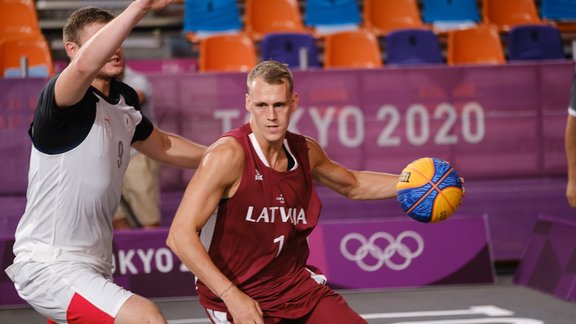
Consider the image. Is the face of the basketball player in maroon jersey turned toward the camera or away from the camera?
toward the camera

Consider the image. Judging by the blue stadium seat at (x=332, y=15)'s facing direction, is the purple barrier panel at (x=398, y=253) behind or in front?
in front

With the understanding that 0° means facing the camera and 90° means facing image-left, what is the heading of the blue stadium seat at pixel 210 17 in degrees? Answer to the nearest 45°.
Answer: approximately 0°

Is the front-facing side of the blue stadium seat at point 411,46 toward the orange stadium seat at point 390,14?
no

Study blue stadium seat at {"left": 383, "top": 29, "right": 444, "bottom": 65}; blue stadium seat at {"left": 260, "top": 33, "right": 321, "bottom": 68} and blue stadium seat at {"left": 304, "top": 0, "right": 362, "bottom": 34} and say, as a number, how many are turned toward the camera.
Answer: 3

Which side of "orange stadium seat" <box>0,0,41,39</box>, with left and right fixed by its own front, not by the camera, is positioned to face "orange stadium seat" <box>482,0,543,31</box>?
left

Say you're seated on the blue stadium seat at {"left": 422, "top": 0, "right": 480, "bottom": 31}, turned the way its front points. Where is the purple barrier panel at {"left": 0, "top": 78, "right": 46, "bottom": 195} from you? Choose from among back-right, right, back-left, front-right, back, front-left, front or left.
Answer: front-right

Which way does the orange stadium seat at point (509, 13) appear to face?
toward the camera

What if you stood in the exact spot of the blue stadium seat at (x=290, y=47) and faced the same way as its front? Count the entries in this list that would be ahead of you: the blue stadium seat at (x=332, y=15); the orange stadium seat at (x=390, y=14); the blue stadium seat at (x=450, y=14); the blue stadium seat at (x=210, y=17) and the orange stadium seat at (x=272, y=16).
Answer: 0

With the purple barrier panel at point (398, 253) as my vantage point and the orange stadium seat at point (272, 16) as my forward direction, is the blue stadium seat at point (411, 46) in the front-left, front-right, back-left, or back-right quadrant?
front-right

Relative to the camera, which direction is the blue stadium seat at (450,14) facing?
toward the camera

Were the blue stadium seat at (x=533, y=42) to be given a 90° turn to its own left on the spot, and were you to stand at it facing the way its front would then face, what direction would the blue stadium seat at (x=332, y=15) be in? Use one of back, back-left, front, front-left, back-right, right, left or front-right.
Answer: back

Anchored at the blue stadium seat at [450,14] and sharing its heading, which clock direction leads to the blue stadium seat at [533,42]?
the blue stadium seat at [533,42] is roughly at 10 o'clock from the blue stadium seat at [450,14].

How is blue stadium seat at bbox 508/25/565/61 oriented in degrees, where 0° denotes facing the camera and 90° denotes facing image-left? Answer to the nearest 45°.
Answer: approximately 0°

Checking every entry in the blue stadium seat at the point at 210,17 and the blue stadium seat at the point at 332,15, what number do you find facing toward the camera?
2

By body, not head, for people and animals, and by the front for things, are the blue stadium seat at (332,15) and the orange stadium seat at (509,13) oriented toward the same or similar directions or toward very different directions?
same or similar directions

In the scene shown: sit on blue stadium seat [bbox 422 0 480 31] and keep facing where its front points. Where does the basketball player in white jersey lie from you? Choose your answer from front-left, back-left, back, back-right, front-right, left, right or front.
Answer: front

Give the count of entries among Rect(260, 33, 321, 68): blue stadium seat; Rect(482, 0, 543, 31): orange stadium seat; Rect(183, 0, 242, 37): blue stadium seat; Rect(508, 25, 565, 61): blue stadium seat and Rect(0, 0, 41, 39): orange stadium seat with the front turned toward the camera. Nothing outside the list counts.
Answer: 5

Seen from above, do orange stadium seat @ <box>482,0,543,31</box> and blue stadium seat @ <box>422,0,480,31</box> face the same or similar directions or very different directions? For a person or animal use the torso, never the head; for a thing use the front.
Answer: same or similar directions

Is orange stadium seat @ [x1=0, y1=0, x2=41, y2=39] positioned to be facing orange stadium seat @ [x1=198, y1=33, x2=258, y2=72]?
no

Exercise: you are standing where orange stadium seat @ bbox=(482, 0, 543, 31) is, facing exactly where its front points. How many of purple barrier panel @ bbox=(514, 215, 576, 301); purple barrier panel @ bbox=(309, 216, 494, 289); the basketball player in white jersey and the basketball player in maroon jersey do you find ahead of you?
4

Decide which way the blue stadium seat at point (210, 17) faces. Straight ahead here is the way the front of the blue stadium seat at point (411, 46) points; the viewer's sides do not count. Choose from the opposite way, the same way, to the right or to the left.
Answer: the same way

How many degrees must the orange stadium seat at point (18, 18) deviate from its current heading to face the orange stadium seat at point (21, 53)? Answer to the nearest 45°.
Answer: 0° — it already faces it
